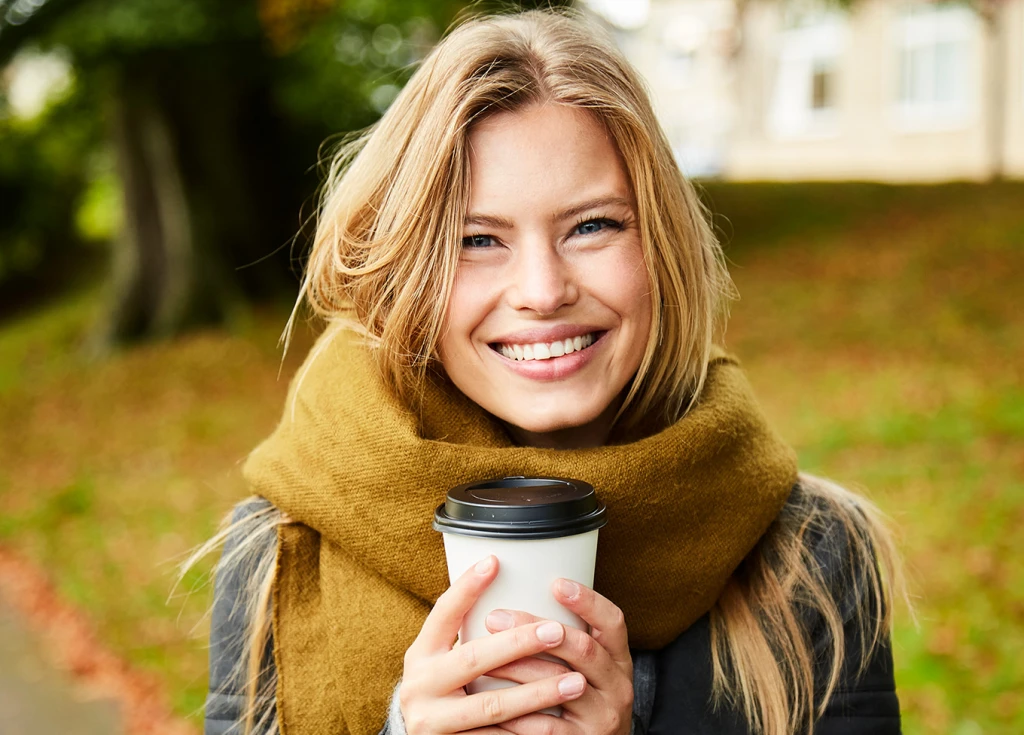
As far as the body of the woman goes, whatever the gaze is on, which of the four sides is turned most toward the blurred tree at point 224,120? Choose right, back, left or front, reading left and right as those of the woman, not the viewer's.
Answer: back

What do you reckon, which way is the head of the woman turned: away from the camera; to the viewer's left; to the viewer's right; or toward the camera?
toward the camera

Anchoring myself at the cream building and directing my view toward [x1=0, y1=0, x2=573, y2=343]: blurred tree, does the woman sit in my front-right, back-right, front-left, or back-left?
front-left

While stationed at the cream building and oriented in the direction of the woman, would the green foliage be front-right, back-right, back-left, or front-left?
front-right

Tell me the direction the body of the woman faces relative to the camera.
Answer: toward the camera

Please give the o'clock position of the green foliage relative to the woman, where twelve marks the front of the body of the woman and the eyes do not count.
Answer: The green foliage is roughly at 5 o'clock from the woman.

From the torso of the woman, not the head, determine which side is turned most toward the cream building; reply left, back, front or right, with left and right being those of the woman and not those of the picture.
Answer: back
